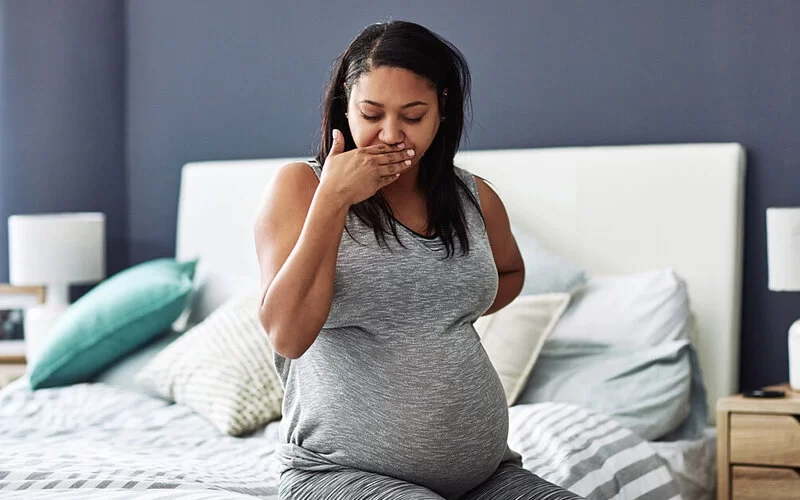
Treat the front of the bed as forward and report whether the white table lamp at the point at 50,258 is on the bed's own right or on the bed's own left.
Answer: on the bed's own right

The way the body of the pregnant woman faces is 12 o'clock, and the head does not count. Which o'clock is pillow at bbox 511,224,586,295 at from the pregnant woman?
The pillow is roughly at 8 o'clock from the pregnant woman.

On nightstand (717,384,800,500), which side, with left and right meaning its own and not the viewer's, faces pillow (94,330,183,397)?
right

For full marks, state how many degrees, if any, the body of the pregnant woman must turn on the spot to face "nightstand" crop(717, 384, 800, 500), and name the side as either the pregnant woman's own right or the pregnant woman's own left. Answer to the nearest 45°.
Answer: approximately 90° to the pregnant woman's own left

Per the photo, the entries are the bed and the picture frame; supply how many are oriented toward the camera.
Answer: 2

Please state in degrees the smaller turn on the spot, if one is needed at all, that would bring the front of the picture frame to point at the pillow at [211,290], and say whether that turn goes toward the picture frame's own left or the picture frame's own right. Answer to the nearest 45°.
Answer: approximately 45° to the picture frame's own left

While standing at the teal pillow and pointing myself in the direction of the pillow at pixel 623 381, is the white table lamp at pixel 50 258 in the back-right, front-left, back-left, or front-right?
back-left

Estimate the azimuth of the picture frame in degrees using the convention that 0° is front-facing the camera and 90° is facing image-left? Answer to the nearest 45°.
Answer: approximately 0°
